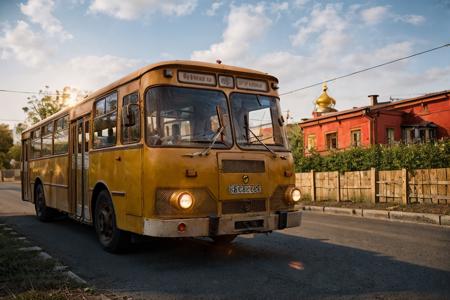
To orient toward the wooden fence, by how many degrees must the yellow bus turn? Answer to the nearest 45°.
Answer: approximately 90° to its left

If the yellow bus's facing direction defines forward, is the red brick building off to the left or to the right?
on its left
